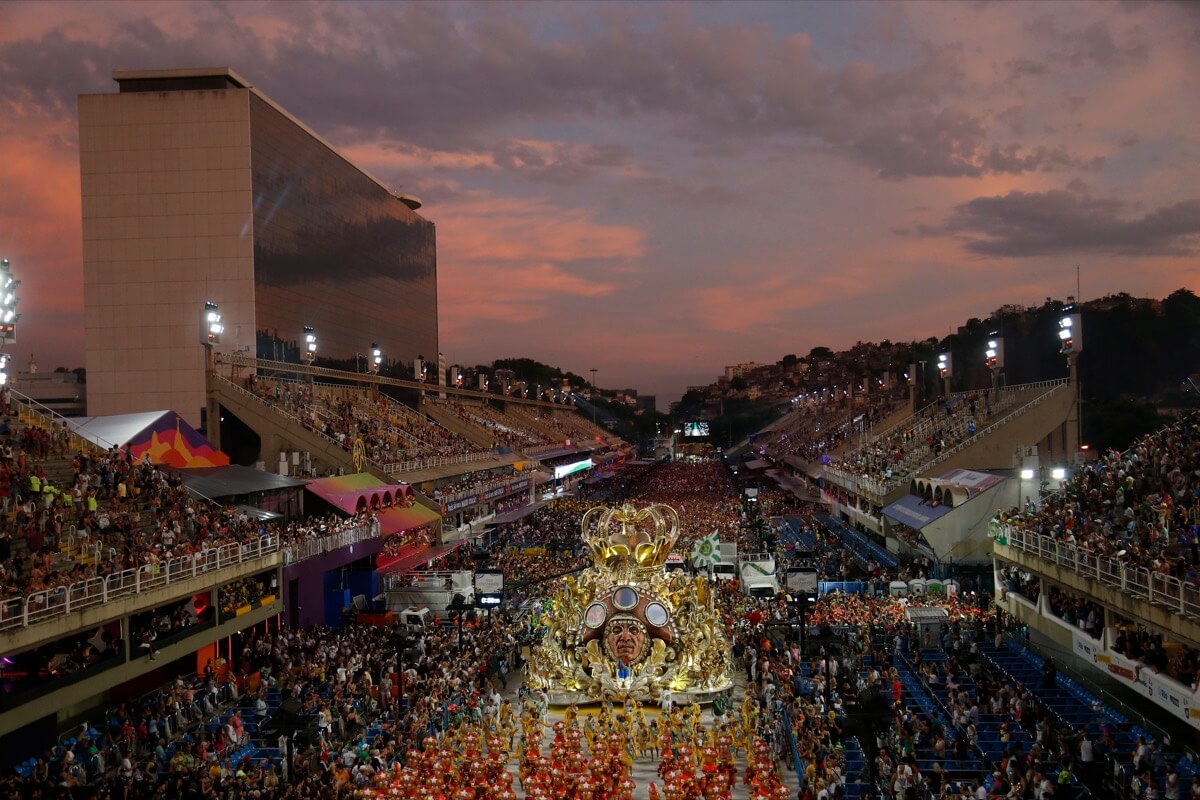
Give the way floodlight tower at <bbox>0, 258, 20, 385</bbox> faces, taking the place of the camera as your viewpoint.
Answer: facing the viewer and to the right of the viewer

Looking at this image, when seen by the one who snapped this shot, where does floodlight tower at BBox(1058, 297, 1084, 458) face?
facing the viewer and to the left of the viewer

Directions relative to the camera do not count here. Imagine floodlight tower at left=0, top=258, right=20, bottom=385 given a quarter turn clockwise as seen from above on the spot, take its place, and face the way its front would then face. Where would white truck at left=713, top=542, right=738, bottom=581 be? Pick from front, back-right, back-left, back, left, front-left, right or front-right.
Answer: back-left

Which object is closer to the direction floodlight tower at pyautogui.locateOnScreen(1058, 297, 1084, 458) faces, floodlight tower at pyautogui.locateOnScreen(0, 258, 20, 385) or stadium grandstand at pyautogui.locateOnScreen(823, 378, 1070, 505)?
the floodlight tower

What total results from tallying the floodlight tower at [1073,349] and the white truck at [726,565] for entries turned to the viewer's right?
0

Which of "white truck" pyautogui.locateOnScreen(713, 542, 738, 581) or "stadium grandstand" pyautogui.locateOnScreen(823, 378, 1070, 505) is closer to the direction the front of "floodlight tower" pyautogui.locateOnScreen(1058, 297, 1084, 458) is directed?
the white truck

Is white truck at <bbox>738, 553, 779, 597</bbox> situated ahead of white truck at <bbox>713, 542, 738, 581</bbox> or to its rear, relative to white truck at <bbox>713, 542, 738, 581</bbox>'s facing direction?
ahead

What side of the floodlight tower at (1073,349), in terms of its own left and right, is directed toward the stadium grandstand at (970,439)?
right

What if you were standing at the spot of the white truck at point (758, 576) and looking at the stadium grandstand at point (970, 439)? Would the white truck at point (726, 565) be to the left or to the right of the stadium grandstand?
left

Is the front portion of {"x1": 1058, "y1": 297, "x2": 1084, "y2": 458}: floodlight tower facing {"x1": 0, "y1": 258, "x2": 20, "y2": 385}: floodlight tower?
yes

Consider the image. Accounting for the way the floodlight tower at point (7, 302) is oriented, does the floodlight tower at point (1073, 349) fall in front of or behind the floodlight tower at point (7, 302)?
in front

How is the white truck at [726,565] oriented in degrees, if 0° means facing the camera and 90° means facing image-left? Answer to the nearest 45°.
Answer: approximately 0°
